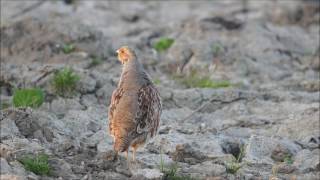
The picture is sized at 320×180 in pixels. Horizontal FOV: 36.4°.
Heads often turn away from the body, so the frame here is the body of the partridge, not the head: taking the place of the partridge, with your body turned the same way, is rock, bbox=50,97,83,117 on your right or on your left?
on your left

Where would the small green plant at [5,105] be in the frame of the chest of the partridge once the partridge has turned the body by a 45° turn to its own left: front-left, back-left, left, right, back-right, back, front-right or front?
front-left

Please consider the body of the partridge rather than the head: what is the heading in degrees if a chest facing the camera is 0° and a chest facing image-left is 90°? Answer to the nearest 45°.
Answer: approximately 225°

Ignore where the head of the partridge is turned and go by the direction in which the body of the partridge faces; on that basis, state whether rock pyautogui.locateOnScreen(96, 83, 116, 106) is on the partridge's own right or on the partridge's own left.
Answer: on the partridge's own left
